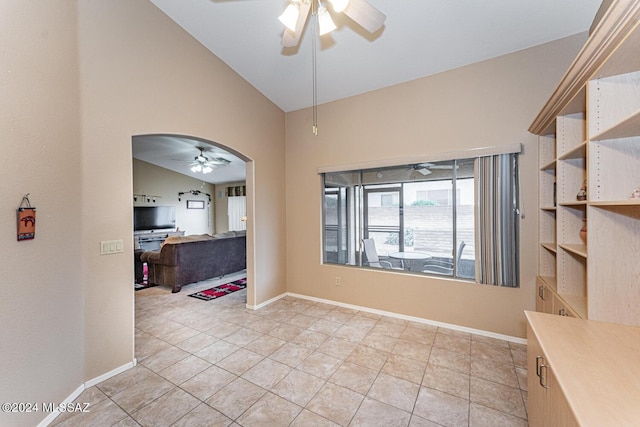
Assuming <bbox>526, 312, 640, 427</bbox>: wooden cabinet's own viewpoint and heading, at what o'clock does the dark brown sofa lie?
The dark brown sofa is roughly at 12 o'clock from the wooden cabinet.

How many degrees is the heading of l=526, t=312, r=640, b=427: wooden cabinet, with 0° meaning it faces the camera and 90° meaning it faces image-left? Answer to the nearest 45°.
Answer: approximately 90°

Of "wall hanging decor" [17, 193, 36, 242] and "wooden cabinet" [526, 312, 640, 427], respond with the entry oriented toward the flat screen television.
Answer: the wooden cabinet

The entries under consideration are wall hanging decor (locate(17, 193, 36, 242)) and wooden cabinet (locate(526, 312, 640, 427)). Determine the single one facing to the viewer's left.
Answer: the wooden cabinet

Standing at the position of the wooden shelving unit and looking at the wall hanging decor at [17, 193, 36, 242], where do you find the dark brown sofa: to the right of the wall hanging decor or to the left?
right

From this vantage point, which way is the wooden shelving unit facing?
to the viewer's left

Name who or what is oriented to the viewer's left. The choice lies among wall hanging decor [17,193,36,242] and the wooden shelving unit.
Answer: the wooden shelving unit

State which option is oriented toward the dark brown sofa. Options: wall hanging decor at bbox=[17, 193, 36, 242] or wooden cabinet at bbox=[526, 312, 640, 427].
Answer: the wooden cabinet

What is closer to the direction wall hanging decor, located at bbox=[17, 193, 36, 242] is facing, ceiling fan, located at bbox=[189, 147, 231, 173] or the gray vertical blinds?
the gray vertical blinds

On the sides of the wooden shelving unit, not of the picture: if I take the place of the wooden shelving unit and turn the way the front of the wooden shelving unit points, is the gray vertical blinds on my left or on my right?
on my right

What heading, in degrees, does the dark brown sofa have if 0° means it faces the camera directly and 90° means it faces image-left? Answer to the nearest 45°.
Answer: approximately 135°

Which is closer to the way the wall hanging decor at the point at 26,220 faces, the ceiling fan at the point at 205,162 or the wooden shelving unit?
the wooden shelving unit

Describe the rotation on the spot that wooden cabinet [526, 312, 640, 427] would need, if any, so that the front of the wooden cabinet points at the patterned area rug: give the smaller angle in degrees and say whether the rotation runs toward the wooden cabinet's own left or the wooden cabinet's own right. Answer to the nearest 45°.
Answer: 0° — it already faces it

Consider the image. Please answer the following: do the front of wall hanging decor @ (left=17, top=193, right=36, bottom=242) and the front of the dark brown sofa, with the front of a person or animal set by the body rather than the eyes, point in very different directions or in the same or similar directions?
very different directions
